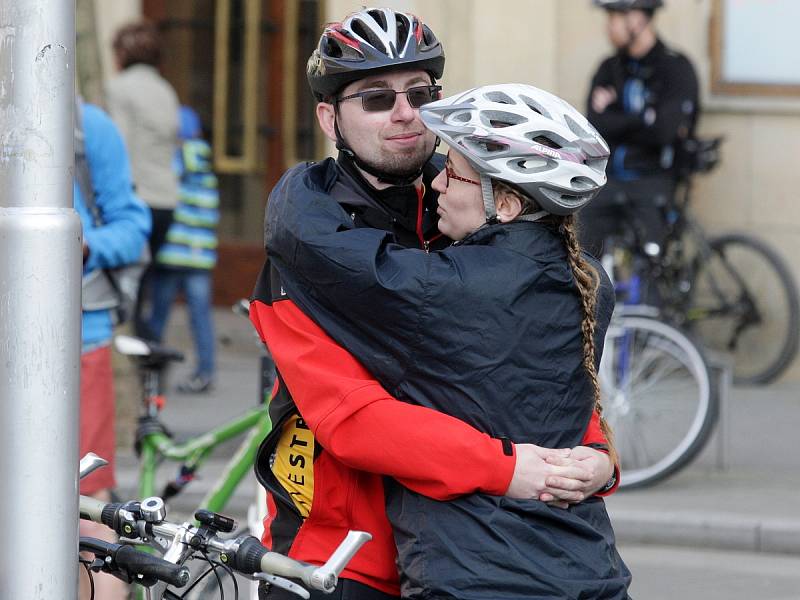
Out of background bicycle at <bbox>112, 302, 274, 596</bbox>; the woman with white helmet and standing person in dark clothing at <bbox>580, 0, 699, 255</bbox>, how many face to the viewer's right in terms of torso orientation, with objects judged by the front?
1

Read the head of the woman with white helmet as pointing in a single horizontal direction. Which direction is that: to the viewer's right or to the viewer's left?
to the viewer's left

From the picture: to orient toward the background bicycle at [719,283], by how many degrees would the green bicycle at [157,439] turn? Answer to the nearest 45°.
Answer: approximately 45° to its left

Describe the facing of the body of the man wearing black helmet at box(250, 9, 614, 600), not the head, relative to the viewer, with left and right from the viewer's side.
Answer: facing the viewer and to the right of the viewer

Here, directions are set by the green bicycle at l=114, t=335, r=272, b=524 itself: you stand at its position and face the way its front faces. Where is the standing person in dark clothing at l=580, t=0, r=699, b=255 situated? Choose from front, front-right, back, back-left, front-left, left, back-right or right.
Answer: front-left

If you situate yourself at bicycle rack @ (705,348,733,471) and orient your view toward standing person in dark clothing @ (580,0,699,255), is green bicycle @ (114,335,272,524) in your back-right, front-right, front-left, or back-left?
back-left

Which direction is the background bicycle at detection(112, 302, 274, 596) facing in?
to the viewer's right

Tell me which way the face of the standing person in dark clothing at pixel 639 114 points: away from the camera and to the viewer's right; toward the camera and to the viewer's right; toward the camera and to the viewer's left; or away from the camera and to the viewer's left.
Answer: toward the camera and to the viewer's left

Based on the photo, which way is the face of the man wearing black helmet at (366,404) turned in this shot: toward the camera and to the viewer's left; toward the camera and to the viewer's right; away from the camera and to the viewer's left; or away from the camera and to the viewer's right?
toward the camera and to the viewer's right

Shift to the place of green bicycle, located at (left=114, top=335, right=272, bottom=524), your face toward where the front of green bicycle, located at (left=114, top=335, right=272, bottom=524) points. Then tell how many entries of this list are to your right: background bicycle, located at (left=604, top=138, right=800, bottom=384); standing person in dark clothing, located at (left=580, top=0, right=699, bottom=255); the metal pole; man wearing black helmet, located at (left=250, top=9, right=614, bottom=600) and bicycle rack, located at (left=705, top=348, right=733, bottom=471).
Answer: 2

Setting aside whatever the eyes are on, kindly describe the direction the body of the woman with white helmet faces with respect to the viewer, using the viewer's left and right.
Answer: facing away from the viewer and to the left of the viewer
